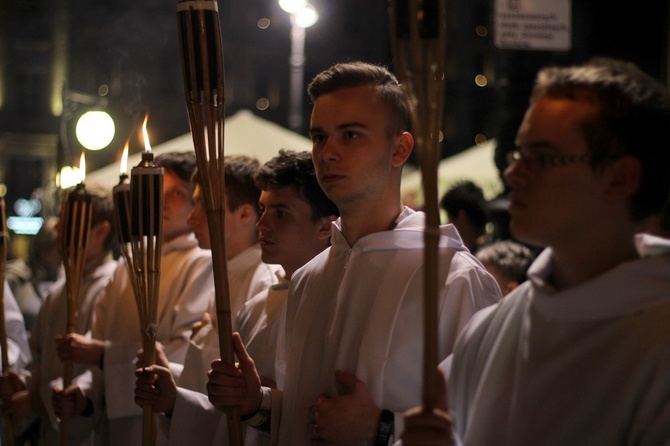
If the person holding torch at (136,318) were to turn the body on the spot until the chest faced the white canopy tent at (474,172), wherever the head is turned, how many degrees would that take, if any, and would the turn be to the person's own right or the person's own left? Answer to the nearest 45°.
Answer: approximately 180°

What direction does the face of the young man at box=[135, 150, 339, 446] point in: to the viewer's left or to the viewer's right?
to the viewer's left

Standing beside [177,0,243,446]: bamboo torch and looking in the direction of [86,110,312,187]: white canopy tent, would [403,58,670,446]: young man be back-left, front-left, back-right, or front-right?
back-right

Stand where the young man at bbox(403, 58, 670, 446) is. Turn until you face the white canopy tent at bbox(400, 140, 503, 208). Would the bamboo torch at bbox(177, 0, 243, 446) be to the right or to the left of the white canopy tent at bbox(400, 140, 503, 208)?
left

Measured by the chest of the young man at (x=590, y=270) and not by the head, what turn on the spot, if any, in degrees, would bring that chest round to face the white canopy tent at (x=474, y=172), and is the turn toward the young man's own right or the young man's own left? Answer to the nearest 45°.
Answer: approximately 135° to the young man's own right
